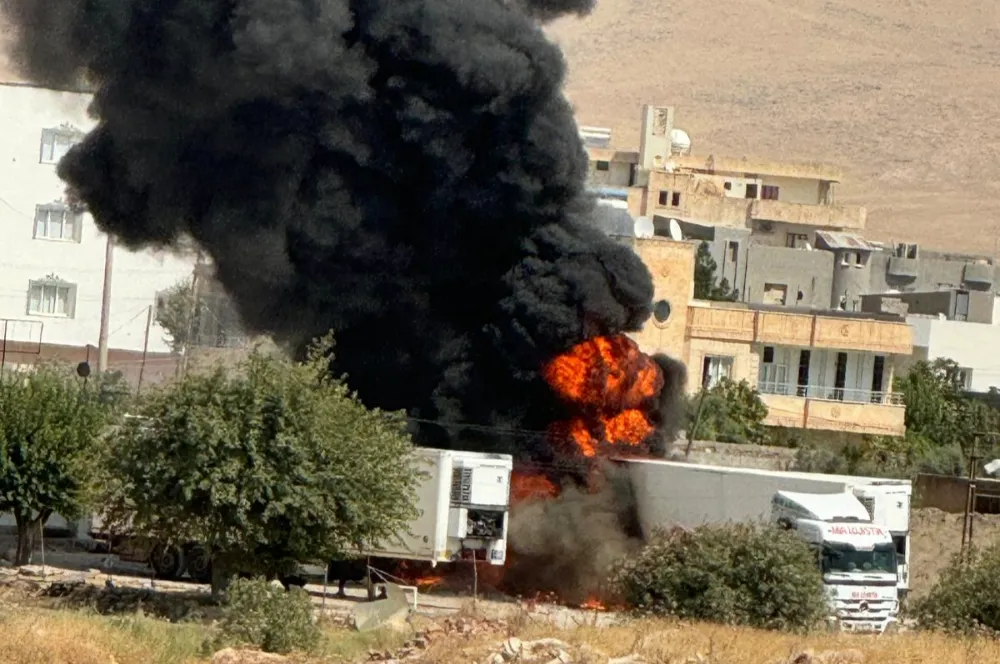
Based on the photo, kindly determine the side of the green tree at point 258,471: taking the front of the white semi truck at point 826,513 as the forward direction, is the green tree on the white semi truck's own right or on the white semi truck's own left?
on the white semi truck's own right

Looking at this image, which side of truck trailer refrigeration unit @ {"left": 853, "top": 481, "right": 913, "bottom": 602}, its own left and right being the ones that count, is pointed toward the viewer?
front

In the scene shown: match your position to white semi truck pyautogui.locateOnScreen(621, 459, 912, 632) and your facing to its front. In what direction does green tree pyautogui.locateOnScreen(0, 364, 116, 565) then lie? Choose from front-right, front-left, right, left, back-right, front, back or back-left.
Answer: back-right

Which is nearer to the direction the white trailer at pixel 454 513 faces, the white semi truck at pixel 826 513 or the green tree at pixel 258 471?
the white semi truck

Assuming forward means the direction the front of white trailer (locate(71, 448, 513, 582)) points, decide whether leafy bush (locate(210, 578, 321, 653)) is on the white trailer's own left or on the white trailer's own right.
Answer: on the white trailer's own right

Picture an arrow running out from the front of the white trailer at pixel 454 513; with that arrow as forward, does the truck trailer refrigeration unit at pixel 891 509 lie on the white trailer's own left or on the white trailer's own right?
on the white trailer's own left

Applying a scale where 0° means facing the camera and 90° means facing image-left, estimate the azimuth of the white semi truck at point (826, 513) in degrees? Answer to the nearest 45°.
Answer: approximately 315°

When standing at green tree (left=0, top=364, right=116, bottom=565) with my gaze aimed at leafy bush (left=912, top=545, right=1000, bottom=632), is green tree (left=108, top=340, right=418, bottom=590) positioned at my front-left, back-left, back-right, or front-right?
front-right

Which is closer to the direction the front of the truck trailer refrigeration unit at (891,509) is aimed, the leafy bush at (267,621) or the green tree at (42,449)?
the leafy bush

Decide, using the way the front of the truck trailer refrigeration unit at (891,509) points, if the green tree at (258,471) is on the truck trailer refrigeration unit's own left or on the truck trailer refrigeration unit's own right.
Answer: on the truck trailer refrigeration unit's own right

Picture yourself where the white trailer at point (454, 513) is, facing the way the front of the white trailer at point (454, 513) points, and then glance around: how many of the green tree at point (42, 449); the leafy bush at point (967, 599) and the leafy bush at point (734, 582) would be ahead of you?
2

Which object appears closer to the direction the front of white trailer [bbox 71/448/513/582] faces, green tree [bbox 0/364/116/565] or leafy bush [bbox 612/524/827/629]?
the leafy bush

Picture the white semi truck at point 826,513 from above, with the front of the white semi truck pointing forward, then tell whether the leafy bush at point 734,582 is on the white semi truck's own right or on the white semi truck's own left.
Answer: on the white semi truck's own right

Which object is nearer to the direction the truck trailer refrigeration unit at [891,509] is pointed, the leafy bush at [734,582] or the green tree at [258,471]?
the leafy bush

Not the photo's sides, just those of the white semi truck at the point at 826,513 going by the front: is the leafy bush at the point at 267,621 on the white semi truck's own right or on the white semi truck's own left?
on the white semi truck's own right

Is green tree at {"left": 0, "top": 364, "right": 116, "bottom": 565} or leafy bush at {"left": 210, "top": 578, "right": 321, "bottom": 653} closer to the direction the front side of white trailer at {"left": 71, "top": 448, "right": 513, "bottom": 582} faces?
the leafy bush

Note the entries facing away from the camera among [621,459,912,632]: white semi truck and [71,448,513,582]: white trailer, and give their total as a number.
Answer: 0
